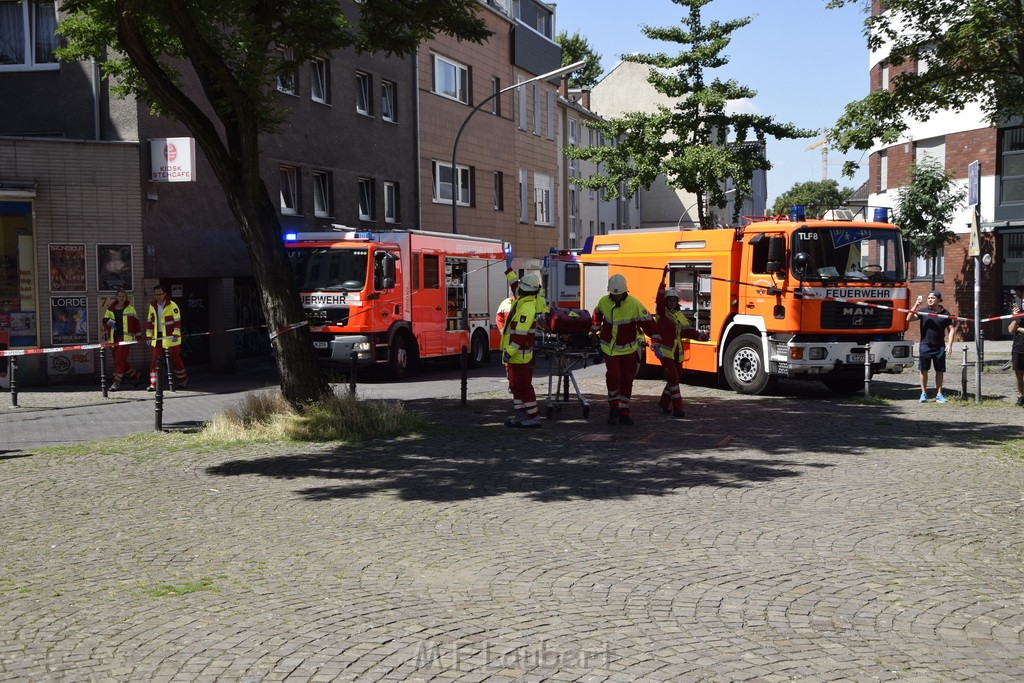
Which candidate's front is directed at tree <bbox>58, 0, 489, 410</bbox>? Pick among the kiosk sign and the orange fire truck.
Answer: the kiosk sign

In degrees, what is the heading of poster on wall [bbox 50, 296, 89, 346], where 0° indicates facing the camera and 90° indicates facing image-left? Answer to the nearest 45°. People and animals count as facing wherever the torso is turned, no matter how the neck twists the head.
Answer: approximately 0°

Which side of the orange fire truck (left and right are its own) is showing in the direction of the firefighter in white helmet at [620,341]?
right

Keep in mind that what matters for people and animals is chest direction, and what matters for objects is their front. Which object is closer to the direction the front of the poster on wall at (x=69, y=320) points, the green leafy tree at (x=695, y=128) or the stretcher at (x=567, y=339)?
the stretcher

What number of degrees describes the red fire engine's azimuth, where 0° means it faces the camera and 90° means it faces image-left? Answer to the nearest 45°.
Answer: approximately 45°
